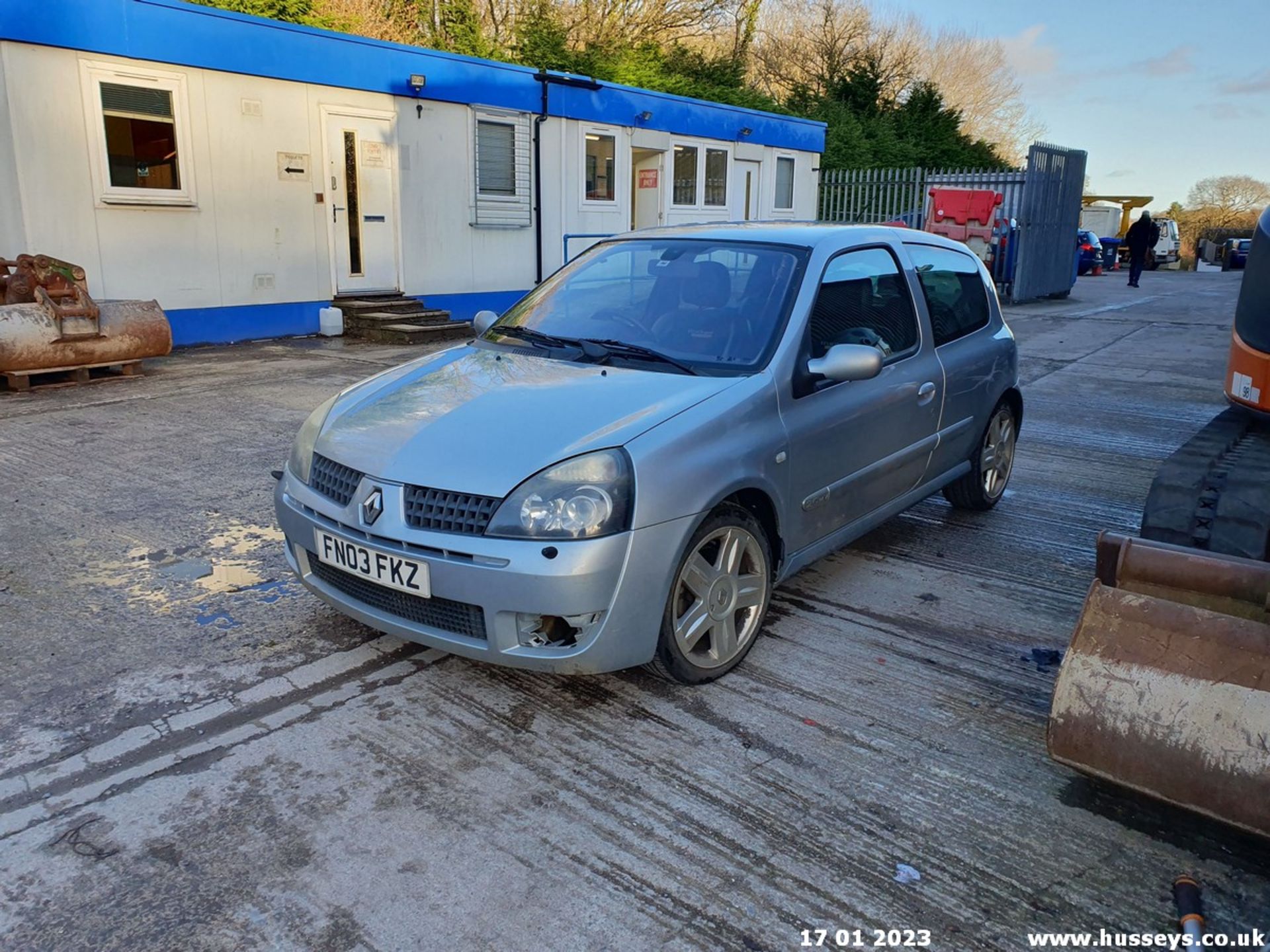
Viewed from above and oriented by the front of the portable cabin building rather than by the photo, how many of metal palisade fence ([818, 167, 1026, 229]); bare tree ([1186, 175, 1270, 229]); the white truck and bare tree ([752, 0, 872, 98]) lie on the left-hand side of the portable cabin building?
4

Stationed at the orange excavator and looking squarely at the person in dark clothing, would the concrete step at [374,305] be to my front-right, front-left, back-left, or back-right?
front-left

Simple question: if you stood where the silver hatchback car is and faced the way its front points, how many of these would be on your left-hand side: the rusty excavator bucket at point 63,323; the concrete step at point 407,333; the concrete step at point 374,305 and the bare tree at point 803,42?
0

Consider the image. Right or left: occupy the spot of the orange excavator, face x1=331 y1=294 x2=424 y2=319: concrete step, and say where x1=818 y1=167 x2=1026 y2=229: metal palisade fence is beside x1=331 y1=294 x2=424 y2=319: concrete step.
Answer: right

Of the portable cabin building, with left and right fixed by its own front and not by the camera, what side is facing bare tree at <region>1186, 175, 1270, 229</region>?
left

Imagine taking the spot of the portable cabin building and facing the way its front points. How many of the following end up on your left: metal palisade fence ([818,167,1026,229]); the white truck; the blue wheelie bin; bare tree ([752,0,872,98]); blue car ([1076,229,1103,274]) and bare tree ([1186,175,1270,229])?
6

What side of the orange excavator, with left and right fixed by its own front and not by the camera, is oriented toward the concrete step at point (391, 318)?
right

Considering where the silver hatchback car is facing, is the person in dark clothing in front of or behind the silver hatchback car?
behind

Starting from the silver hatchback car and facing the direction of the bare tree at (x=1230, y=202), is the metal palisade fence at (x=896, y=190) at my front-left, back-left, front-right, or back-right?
front-left

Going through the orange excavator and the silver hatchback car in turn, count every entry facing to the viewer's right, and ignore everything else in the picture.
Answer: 0

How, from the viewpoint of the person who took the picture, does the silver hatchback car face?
facing the viewer and to the left of the viewer

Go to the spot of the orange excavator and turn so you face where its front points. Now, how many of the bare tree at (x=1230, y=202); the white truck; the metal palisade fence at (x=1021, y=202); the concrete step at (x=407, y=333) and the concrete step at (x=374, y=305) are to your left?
0

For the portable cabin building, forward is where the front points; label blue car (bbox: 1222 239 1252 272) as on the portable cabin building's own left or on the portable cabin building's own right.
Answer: on the portable cabin building's own left

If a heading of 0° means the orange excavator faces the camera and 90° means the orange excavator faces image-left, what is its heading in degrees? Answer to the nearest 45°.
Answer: approximately 45°

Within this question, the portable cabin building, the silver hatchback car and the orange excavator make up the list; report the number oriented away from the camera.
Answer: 0

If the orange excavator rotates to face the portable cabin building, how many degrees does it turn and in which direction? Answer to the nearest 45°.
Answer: approximately 90° to its right

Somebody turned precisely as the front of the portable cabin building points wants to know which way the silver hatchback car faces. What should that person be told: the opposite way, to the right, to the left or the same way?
to the right

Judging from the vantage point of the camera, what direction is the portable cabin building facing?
facing the viewer and to the right of the viewer

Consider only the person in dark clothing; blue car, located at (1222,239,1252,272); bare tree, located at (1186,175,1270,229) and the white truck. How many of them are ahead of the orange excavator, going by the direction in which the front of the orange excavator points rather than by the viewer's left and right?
0

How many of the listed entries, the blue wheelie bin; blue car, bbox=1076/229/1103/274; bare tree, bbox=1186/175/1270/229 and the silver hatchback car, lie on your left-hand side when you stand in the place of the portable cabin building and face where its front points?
3

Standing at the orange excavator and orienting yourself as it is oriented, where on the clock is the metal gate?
The metal gate is roughly at 6 o'clock from the orange excavator.
